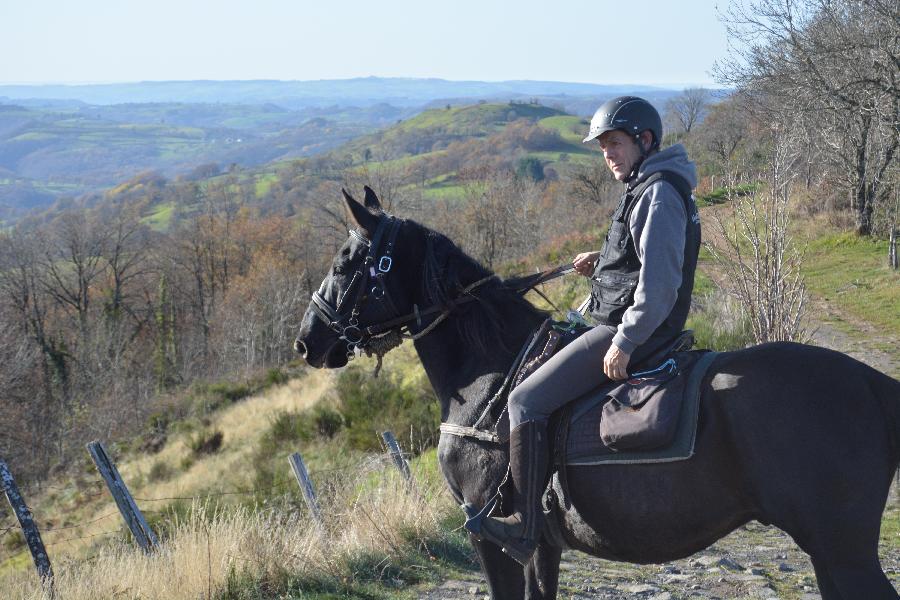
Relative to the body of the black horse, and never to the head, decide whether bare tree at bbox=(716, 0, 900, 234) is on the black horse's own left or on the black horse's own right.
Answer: on the black horse's own right

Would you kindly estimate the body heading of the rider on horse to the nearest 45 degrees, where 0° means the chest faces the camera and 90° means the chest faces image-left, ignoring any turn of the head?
approximately 90°

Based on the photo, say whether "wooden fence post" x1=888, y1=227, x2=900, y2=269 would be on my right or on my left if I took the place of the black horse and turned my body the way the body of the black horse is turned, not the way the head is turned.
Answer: on my right

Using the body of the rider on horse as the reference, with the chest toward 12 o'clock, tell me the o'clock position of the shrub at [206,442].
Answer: The shrub is roughly at 2 o'clock from the rider on horse.

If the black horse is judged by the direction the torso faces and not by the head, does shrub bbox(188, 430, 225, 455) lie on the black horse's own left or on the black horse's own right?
on the black horse's own right

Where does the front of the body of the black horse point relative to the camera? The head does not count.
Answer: to the viewer's left

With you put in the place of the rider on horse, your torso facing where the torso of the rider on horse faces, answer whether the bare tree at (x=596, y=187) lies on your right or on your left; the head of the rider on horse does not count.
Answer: on your right

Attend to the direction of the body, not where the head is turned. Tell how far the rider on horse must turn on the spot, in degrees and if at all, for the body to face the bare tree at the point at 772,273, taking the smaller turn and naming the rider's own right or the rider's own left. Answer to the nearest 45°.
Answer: approximately 90° to the rider's own right

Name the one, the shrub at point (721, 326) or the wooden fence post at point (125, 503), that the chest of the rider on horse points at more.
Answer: the wooden fence post
